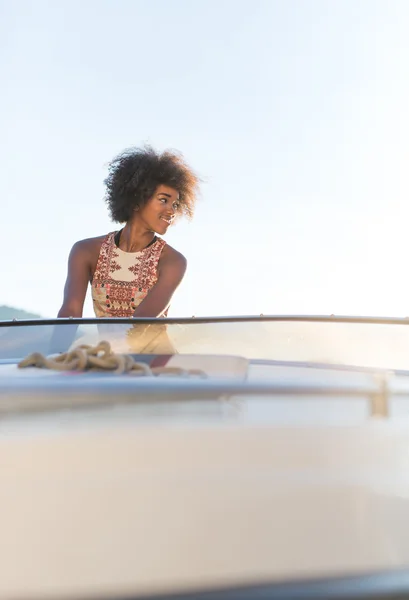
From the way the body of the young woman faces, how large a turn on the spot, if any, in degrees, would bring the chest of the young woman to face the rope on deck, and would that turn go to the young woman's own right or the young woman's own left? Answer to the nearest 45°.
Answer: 0° — they already face it

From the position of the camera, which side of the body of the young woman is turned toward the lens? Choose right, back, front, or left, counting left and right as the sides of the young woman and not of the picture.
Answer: front
